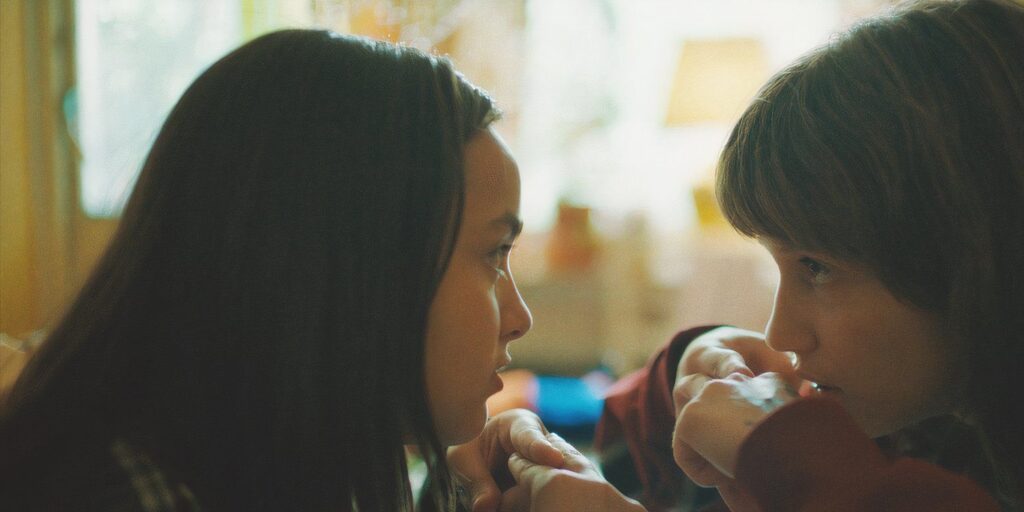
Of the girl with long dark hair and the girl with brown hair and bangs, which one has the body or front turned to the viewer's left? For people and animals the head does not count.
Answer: the girl with brown hair and bangs

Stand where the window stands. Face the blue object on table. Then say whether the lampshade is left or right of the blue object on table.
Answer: left

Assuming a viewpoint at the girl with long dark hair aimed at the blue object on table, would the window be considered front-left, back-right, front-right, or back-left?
front-left

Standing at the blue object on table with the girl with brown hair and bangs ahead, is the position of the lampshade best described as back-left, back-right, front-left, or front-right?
back-left

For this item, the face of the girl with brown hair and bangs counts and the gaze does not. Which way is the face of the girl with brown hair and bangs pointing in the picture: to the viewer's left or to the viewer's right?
to the viewer's left

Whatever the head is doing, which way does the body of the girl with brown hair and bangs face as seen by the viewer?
to the viewer's left

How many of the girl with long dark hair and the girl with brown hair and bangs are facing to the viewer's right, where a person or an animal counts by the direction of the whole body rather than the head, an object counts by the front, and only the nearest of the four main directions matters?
1

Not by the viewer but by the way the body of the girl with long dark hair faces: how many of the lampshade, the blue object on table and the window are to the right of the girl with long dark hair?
0

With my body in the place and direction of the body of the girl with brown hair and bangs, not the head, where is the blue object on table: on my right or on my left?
on my right

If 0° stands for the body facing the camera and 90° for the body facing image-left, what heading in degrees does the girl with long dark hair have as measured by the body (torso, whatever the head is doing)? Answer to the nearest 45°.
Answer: approximately 270°

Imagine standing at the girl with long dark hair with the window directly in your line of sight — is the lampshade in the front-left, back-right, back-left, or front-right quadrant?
front-right

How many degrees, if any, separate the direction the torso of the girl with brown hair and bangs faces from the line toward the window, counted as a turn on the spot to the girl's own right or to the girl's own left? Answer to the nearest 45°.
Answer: approximately 45° to the girl's own right

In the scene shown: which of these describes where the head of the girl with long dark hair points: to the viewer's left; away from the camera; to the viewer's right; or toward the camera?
to the viewer's right

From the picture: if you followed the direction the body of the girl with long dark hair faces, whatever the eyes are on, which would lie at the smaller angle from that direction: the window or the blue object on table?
the blue object on table

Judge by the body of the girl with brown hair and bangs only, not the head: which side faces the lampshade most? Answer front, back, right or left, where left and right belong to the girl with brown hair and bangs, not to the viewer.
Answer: right
